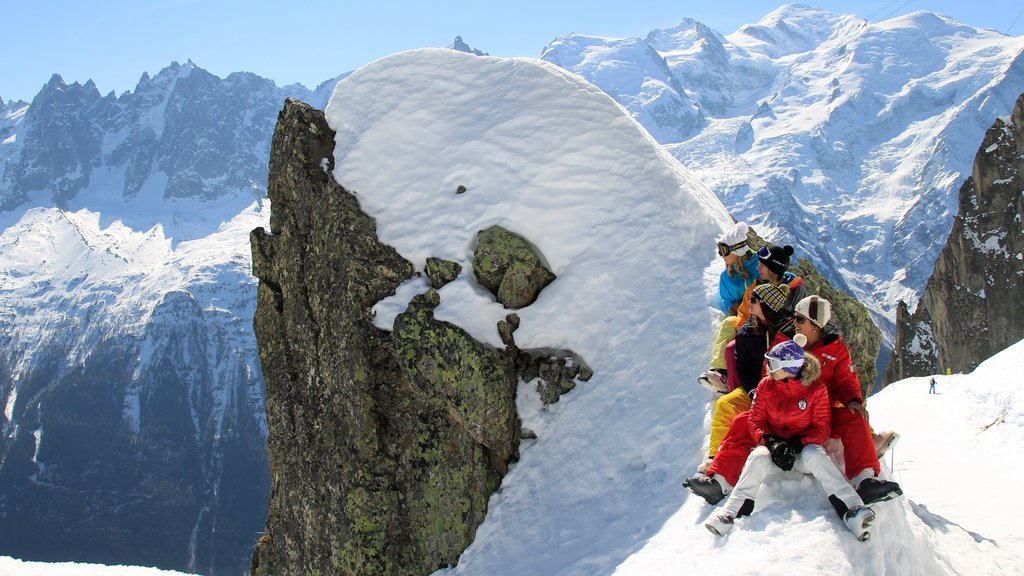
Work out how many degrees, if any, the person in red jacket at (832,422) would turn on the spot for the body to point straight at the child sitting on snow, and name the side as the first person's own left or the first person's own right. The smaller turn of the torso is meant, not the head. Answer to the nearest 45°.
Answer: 0° — they already face them

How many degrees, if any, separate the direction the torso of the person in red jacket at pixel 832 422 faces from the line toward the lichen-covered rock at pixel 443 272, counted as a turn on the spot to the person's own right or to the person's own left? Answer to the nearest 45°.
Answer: approximately 90° to the person's own right

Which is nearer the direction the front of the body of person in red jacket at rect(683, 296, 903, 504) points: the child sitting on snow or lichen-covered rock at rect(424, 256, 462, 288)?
the child sitting on snow

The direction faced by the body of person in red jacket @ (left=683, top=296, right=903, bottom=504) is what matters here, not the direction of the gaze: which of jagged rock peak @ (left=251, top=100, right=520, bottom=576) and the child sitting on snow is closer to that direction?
the child sitting on snow

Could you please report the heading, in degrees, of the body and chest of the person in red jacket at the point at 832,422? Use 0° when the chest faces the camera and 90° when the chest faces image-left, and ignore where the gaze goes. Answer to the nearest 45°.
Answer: approximately 45°
